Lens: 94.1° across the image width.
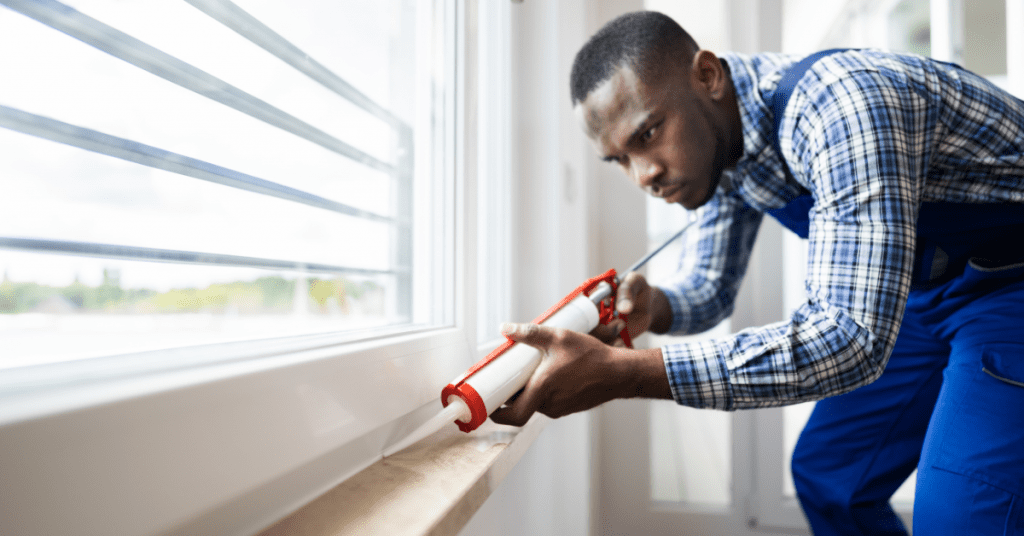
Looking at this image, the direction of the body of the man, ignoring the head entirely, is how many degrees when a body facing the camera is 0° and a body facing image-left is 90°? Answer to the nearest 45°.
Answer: approximately 45°

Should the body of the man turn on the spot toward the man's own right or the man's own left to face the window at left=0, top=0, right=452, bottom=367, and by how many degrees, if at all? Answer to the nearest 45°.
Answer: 0° — they already face it
